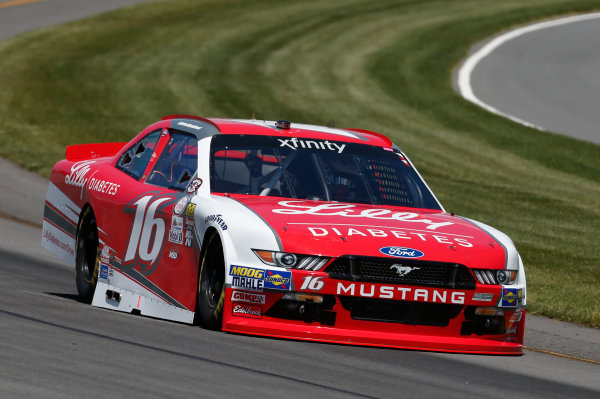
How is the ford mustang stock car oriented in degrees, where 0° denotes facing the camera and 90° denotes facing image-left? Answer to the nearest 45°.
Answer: approximately 315°
